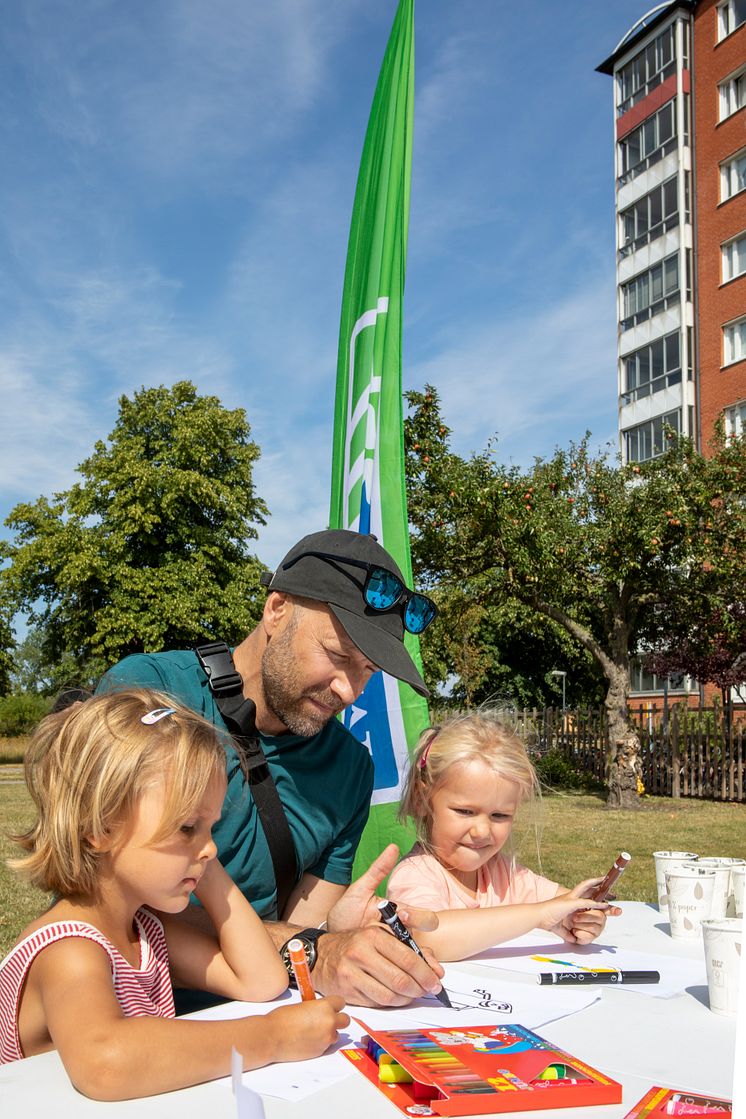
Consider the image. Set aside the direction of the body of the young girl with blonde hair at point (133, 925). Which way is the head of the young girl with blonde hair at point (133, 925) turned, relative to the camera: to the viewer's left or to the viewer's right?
to the viewer's right

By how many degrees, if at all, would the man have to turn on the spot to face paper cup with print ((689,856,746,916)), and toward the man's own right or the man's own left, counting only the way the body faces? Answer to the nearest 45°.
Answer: approximately 45° to the man's own left

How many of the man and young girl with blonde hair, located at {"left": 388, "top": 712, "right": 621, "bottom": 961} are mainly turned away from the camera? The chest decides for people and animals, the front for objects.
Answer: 0

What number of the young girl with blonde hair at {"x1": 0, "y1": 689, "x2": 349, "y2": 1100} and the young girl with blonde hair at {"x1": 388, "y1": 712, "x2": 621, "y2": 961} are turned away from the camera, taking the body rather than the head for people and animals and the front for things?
0

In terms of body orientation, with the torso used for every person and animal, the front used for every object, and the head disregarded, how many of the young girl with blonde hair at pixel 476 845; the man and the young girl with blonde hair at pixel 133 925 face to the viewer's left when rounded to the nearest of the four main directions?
0

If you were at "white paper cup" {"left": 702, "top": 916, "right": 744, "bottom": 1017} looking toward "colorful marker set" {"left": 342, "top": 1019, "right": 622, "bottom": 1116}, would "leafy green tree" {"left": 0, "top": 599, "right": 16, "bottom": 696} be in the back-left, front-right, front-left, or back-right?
back-right

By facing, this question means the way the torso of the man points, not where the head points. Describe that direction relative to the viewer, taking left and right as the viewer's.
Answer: facing the viewer and to the right of the viewer

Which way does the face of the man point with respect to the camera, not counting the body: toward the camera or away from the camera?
toward the camera

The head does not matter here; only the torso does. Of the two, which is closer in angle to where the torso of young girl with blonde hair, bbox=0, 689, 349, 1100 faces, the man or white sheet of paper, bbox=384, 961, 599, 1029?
the white sheet of paper

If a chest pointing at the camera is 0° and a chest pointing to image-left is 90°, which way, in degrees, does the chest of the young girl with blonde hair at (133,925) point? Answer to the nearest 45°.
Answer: approximately 270°

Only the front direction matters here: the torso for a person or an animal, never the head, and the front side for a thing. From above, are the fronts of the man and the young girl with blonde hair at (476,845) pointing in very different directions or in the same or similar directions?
same or similar directions

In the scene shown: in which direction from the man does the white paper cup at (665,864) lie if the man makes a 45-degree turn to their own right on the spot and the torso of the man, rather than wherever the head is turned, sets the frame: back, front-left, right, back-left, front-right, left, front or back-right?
left

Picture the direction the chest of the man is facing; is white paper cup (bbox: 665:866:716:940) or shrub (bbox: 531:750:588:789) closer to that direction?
the white paper cup

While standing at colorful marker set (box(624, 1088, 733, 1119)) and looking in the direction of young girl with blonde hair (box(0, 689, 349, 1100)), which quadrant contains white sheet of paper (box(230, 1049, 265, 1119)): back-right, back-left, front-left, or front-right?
front-left
